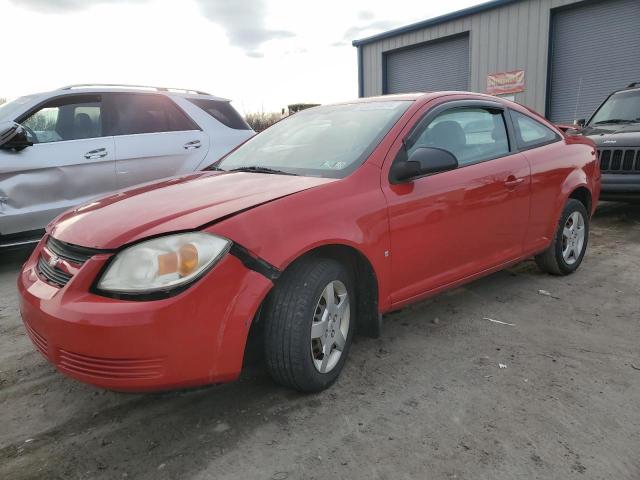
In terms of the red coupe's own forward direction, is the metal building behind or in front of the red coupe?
behind

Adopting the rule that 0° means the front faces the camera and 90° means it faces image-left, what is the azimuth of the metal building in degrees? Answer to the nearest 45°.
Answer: approximately 45°

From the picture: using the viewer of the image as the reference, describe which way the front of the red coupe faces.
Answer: facing the viewer and to the left of the viewer

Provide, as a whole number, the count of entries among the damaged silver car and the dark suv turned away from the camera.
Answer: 0

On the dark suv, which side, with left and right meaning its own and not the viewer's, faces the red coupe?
front

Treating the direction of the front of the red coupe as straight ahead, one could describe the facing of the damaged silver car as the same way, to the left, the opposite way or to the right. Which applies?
the same way

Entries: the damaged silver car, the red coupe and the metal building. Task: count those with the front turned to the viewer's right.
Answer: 0

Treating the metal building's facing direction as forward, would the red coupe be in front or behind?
in front

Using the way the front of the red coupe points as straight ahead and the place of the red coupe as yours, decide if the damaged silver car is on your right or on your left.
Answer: on your right

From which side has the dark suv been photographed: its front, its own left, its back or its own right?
front

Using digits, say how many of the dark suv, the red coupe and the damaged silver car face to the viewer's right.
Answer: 0

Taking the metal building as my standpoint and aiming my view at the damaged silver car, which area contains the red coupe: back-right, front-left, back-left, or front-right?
front-left

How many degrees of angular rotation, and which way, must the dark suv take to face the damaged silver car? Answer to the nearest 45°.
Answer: approximately 45° to its right

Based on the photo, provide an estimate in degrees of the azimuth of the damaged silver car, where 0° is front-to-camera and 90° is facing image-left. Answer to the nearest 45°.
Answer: approximately 45°

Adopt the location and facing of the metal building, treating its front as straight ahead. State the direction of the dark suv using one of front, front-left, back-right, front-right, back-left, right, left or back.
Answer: front-left
